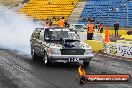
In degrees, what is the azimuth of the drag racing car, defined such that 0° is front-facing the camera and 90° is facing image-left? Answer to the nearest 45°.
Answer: approximately 315°
